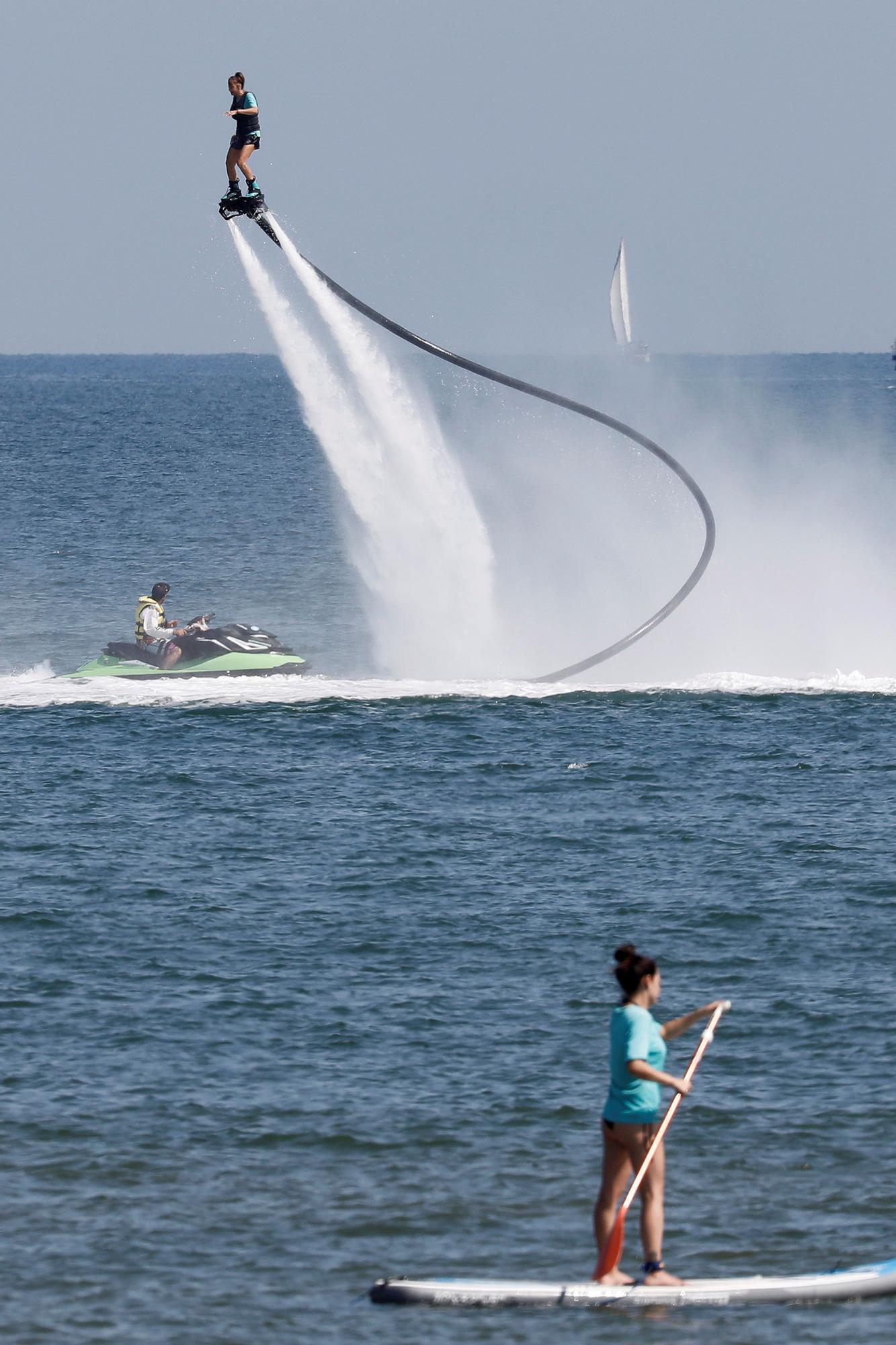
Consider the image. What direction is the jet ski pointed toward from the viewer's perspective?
to the viewer's right

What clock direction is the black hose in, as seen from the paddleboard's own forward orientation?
The black hose is roughly at 9 o'clock from the paddleboard.

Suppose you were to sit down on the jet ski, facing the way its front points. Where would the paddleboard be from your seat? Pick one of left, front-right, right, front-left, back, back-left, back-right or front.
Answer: right

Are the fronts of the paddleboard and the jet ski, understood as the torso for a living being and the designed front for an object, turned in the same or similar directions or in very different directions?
same or similar directions

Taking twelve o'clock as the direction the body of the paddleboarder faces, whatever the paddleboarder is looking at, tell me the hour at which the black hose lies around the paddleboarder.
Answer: The black hose is roughly at 9 o'clock from the paddleboarder.

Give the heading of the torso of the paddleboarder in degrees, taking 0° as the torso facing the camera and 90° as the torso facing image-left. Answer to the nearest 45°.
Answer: approximately 270°

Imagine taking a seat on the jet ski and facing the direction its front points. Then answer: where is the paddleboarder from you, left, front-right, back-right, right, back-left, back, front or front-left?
right

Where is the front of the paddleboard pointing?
to the viewer's right
